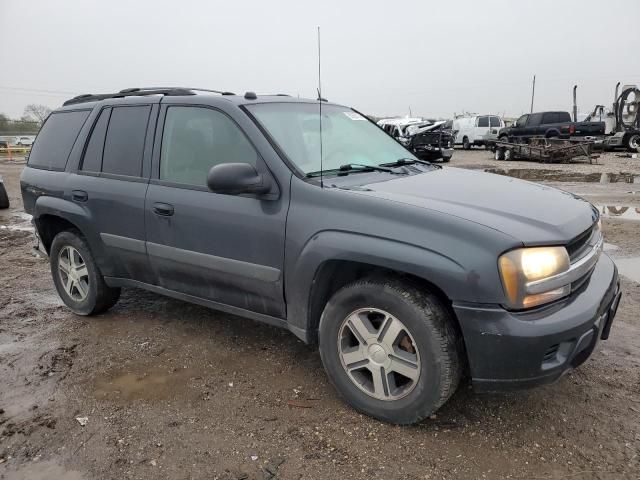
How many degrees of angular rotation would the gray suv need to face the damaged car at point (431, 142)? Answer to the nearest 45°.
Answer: approximately 135° to its left

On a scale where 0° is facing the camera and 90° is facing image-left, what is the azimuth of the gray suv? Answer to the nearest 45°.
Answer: approximately 315°

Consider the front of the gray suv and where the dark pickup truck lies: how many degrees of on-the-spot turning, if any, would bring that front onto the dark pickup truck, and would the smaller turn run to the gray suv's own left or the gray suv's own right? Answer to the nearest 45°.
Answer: approximately 90° to the gray suv's own left

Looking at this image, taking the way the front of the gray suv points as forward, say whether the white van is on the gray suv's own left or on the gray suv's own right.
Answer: on the gray suv's own left

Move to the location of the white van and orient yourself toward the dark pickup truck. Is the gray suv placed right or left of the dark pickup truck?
right
